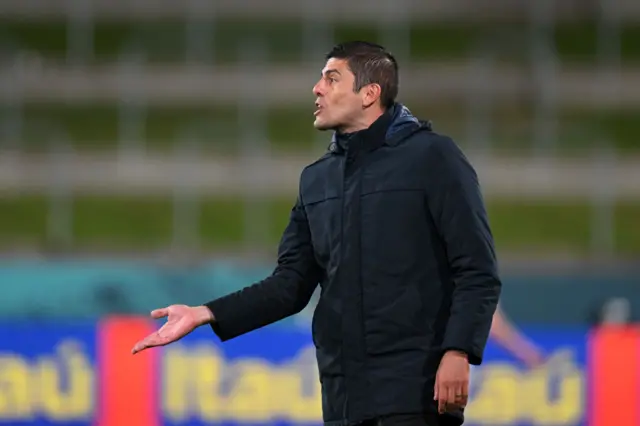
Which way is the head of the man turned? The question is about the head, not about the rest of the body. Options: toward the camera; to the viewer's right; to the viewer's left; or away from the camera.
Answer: to the viewer's left

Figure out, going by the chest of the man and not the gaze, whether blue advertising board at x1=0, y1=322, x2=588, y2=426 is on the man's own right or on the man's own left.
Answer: on the man's own right

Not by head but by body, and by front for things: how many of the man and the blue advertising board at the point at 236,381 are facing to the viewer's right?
0

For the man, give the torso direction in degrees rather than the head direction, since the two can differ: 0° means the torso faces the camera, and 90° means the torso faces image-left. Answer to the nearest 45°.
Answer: approximately 45°

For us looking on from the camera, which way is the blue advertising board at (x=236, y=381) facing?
facing the viewer

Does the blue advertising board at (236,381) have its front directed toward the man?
yes
